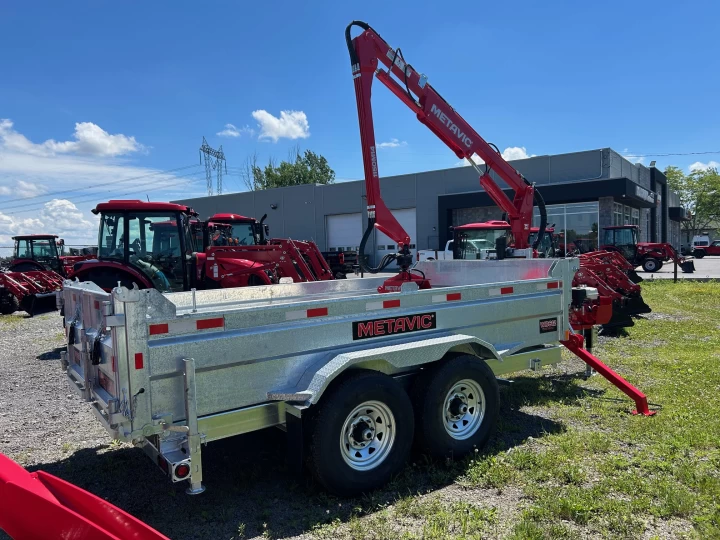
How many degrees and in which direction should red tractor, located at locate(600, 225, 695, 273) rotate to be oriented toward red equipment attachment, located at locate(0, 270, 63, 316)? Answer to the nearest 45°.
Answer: approximately 135° to its right

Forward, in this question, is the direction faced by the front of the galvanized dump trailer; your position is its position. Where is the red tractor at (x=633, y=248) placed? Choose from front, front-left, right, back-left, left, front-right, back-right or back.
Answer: front

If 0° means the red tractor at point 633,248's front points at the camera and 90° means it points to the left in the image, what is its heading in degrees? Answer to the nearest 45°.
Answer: approximately 270°

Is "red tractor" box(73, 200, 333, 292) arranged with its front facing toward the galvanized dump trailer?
no

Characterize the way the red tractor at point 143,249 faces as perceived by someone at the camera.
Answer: facing to the right of the viewer

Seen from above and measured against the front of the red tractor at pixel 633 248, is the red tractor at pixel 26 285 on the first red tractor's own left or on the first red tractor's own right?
on the first red tractor's own right

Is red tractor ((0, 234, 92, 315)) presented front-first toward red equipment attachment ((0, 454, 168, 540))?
no

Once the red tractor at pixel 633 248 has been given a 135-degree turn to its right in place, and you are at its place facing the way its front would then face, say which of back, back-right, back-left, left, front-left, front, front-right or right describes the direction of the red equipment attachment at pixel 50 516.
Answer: front-left

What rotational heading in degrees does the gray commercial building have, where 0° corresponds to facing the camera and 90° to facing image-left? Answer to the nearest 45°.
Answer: approximately 315°

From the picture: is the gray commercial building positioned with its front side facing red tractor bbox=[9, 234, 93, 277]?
no

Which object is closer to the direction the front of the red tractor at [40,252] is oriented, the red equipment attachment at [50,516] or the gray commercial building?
the gray commercial building

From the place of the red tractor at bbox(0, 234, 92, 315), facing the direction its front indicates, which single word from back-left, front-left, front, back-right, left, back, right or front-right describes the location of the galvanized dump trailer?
right

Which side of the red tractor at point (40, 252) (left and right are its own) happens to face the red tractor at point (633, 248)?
front

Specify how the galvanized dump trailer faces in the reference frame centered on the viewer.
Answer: facing away from the viewer and to the right of the viewer

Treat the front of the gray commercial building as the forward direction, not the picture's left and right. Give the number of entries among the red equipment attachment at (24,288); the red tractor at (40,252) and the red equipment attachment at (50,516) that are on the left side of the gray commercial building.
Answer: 0
